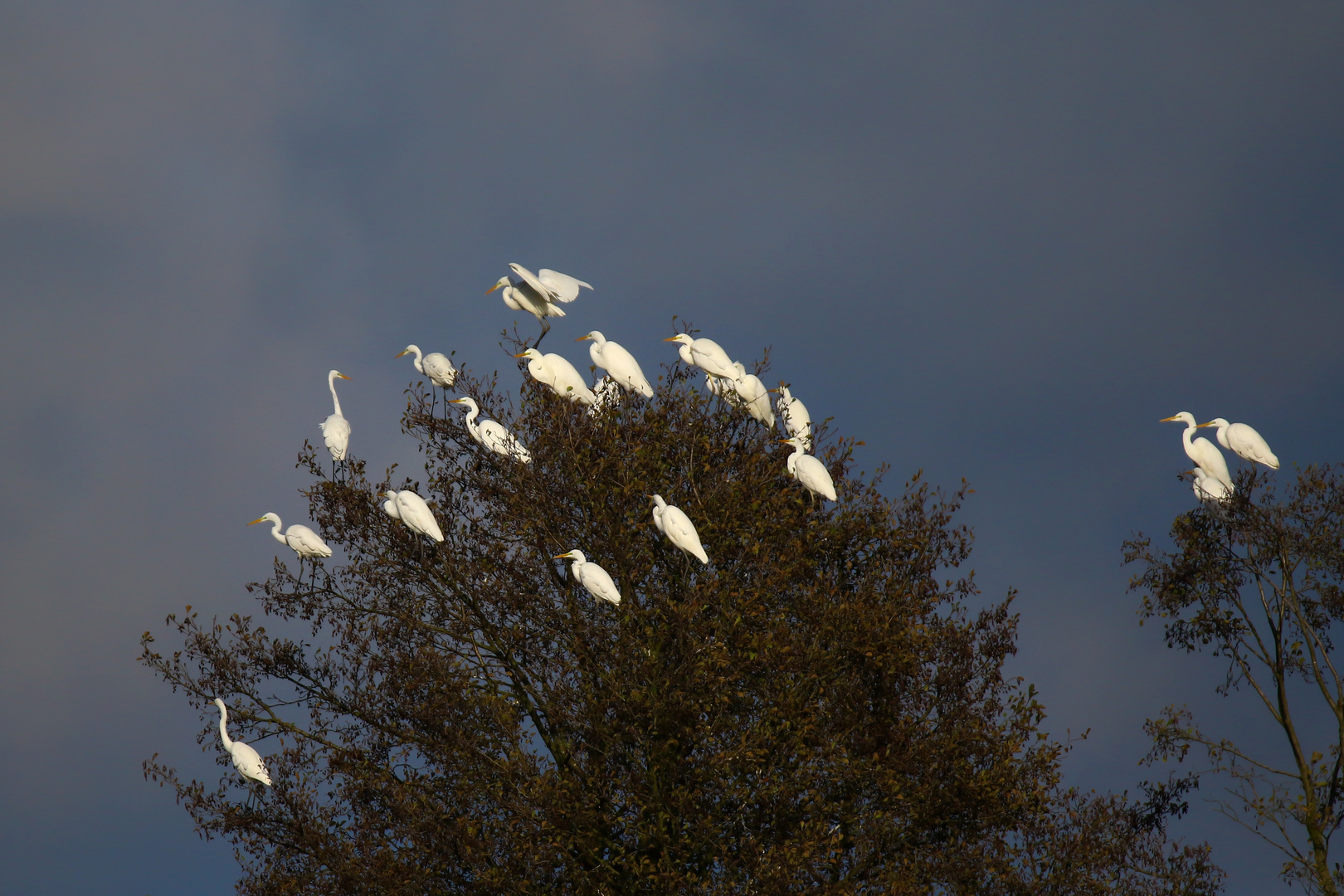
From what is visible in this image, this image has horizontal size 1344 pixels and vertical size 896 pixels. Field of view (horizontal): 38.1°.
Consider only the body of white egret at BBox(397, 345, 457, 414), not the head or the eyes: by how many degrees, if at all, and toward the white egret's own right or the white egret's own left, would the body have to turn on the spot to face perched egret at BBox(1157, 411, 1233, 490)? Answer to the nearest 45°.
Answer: approximately 180°

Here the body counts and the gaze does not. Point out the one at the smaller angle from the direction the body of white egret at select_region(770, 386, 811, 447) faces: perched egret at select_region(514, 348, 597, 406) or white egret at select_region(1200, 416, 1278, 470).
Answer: the perched egret

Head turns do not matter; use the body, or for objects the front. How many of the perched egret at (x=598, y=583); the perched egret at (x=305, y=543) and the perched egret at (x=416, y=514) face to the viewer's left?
3

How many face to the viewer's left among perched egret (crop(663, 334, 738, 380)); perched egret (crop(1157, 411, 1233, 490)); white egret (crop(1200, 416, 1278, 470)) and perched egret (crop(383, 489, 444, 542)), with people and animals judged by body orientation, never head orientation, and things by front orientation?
4

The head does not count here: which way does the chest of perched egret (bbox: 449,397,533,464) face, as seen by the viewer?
to the viewer's left

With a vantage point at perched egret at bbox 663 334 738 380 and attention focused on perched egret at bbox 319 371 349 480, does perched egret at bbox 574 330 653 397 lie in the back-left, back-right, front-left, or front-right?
front-right

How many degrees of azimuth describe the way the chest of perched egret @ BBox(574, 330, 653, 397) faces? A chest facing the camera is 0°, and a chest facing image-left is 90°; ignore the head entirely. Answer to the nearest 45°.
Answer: approximately 90°

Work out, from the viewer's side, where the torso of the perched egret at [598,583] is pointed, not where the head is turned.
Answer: to the viewer's left

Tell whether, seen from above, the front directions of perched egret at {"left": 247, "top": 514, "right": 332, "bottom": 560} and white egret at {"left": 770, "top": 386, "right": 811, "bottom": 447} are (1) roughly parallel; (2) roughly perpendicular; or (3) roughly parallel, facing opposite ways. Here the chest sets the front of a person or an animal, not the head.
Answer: roughly parallel

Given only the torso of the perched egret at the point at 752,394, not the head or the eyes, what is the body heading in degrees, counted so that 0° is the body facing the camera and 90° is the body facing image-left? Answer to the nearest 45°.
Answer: approximately 90°

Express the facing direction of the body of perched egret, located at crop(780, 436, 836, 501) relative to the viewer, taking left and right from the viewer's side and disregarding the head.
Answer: facing to the left of the viewer

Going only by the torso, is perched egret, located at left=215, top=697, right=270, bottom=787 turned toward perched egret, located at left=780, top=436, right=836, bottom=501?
no

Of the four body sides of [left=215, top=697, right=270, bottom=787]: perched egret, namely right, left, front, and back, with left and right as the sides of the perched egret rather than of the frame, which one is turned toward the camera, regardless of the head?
left

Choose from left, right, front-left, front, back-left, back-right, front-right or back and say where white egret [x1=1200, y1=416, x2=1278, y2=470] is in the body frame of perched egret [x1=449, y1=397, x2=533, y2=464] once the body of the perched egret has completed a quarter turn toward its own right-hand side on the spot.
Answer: right

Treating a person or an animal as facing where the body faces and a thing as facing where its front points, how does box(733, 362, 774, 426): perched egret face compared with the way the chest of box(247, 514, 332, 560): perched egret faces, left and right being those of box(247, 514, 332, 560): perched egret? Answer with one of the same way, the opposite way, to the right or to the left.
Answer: the same way

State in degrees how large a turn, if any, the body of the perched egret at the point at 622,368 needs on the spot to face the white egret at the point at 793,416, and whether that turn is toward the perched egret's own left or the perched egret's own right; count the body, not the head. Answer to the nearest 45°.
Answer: approximately 180°

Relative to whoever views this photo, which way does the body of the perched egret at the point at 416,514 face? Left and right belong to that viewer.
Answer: facing to the left of the viewer
